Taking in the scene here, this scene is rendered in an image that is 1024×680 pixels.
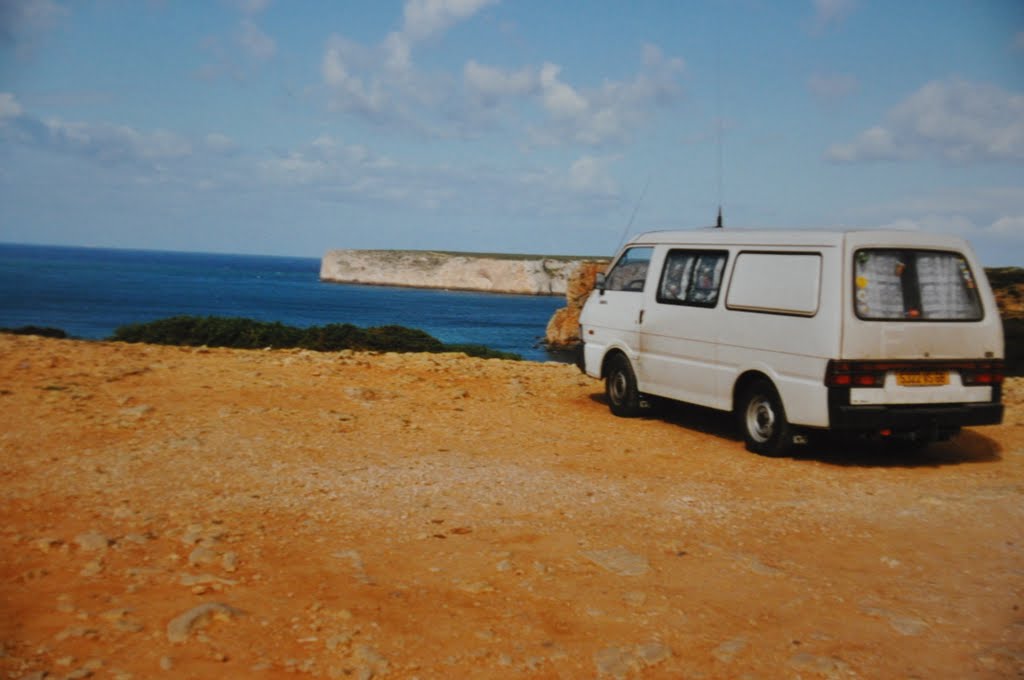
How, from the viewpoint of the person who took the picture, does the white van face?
facing away from the viewer and to the left of the viewer

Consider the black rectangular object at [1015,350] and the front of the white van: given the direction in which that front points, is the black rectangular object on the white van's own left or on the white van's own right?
on the white van's own right
